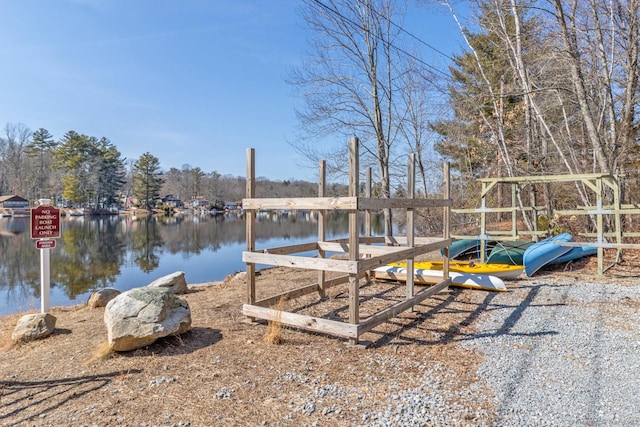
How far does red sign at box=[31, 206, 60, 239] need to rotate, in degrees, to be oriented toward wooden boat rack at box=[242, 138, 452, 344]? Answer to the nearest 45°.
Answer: approximately 45° to its left

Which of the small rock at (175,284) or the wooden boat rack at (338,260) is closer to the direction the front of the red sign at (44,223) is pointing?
the wooden boat rack

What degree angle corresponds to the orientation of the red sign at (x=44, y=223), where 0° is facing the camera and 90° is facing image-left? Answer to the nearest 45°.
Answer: approximately 0°

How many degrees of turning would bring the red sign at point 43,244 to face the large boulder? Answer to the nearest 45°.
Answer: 0° — it already faces it

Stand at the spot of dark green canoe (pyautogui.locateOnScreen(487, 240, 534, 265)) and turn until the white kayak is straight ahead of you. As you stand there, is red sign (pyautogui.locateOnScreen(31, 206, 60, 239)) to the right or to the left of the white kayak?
right

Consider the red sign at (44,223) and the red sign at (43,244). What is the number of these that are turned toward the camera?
2
